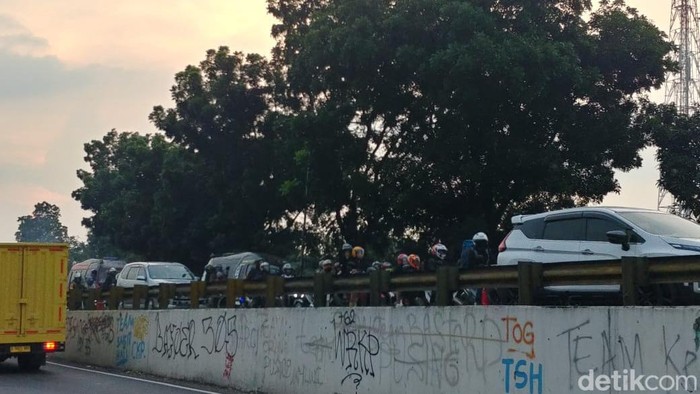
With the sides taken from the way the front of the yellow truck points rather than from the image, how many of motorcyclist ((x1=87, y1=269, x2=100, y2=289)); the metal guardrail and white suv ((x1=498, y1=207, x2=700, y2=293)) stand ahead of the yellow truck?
1

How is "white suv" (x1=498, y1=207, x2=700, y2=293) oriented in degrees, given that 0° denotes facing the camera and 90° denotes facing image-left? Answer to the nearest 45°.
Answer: approximately 315°

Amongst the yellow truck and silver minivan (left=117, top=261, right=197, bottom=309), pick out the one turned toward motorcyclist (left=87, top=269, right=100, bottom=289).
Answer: the yellow truck

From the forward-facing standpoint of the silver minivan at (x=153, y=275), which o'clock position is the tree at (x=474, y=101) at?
The tree is roughly at 11 o'clock from the silver minivan.

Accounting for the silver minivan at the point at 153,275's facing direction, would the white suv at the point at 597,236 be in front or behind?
in front

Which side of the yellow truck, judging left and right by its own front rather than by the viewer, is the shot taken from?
back

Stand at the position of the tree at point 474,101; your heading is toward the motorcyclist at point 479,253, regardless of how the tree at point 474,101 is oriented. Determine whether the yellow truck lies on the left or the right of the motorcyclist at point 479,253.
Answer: right

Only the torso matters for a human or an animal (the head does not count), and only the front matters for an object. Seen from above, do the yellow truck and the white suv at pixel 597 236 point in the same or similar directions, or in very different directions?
very different directions

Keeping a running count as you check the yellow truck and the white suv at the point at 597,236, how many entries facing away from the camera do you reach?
1

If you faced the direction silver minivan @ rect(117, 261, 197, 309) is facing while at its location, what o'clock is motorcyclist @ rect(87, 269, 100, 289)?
The motorcyclist is roughly at 7 o'clock from the silver minivan.

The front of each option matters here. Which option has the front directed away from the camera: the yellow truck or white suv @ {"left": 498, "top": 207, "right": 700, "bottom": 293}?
the yellow truck

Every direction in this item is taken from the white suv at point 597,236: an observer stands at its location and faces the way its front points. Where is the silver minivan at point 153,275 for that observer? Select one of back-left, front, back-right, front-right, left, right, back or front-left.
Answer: back

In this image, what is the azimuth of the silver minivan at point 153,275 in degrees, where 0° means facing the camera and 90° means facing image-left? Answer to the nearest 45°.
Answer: approximately 315°
